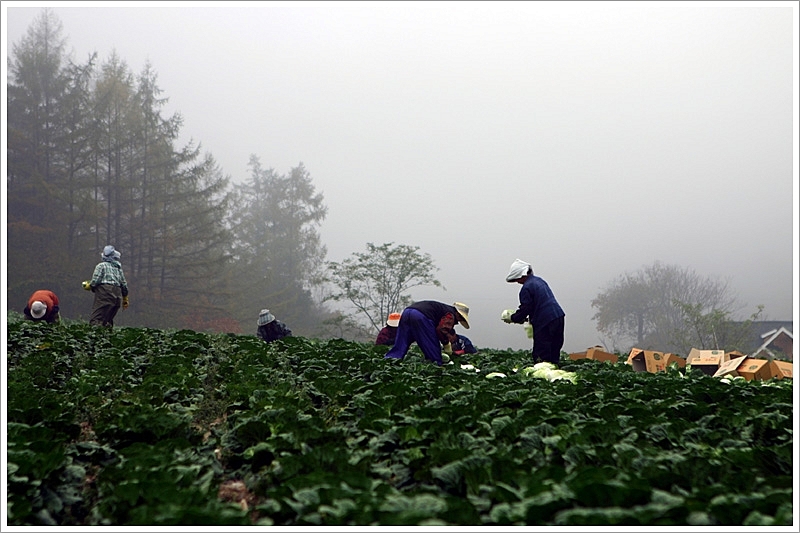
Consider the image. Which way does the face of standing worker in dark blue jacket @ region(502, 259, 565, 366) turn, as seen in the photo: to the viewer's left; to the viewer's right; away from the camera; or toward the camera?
to the viewer's left

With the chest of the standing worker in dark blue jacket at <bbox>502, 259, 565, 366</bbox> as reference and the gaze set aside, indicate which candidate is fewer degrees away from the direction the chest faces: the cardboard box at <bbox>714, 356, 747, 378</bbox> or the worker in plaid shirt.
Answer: the worker in plaid shirt

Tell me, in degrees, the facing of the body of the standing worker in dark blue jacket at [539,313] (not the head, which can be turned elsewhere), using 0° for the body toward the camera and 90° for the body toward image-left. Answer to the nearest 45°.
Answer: approximately 90°

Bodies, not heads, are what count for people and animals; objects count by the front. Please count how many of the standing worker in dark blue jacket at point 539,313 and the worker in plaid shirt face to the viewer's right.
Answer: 0

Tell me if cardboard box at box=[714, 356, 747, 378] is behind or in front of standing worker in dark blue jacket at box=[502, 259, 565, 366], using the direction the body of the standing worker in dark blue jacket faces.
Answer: behind
